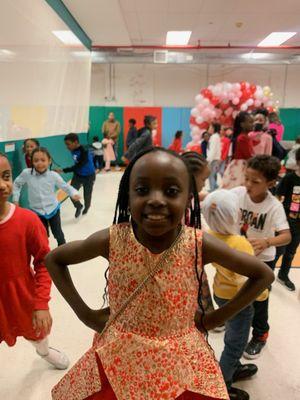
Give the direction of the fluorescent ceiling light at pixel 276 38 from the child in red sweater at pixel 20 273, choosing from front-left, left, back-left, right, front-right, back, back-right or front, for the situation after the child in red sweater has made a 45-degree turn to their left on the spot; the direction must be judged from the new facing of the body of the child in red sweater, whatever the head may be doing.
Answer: left

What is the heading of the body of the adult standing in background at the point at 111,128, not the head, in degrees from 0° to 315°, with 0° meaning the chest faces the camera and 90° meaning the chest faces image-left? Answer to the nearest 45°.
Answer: approximately 0°

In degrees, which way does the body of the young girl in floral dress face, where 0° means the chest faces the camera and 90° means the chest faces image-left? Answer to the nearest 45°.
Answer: approximately 0°

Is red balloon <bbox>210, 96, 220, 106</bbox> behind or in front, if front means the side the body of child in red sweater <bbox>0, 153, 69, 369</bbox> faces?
behind

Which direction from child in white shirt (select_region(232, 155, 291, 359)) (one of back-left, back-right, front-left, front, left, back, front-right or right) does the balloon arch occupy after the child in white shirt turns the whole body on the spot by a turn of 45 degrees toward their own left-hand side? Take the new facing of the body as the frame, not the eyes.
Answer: back

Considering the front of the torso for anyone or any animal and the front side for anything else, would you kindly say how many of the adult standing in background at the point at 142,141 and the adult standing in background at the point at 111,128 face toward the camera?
1

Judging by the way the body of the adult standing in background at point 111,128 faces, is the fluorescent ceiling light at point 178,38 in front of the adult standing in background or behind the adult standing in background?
in front

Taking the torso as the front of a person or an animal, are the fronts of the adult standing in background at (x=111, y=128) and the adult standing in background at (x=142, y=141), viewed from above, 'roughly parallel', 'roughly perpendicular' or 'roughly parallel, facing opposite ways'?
roughly perpendicular

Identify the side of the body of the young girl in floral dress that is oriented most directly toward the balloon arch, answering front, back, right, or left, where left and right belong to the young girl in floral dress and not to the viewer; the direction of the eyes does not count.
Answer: back
